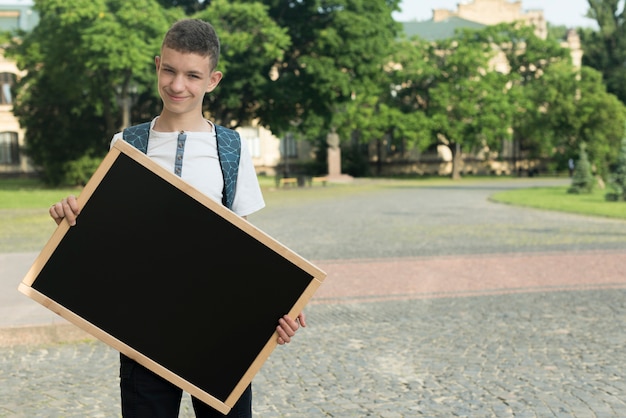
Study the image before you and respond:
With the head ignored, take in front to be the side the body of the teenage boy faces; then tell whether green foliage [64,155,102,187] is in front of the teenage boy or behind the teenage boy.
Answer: behind

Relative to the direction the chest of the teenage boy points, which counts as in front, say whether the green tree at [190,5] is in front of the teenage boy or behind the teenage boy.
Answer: behind

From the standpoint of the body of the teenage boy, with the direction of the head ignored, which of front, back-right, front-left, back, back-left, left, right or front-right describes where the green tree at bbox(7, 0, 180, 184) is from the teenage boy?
back

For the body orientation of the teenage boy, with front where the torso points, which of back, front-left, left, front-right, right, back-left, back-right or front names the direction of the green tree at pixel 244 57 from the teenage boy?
back

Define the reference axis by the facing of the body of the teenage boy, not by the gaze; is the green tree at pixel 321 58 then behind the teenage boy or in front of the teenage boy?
behind

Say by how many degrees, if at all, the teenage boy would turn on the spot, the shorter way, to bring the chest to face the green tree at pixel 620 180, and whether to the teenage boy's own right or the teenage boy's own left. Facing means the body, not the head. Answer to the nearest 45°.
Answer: approximately 135° to the teenage boy's own left

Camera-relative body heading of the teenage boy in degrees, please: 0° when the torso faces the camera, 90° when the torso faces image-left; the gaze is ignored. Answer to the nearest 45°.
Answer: approximately 0°
